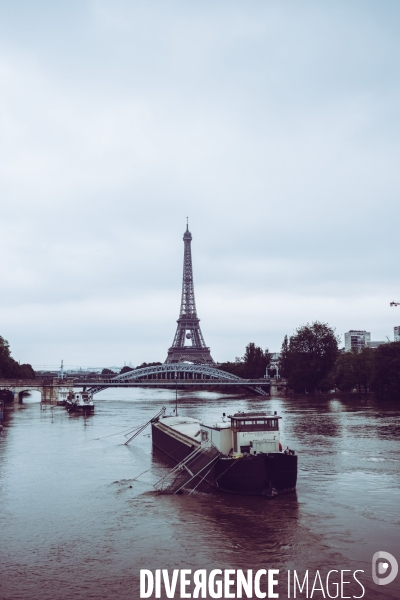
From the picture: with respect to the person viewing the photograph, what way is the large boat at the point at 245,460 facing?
facing away from the viewer and to the left of the viewer
